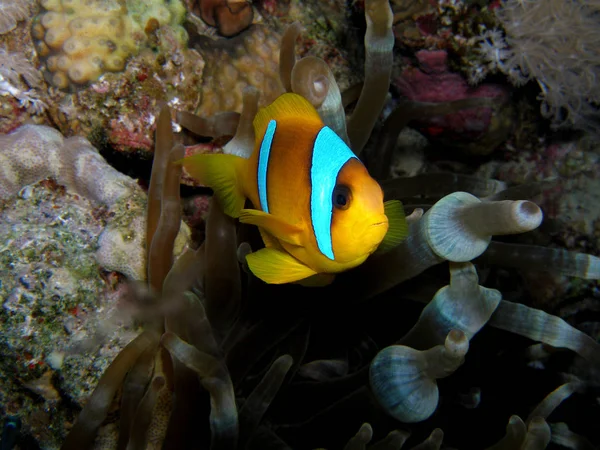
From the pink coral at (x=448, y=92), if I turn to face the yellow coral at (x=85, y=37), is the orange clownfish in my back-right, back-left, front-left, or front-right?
front-left

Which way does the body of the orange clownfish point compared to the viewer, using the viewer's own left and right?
facing the viewer and to the right of the viewer

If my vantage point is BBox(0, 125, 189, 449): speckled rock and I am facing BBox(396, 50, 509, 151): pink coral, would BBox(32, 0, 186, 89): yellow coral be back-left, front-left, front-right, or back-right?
front-left

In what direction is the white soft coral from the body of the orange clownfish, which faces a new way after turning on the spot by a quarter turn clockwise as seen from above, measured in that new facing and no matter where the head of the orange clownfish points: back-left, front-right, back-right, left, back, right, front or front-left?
back

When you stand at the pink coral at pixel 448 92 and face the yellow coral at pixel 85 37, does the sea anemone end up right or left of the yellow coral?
left

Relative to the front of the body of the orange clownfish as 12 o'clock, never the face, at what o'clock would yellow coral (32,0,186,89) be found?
The yellow coral is roughly at 6 o'clock from the orange clownfish.

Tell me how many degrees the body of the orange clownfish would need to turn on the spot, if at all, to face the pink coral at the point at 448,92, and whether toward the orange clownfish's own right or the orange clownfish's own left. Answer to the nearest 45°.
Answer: approximately 90° to the orange clownfish's own left

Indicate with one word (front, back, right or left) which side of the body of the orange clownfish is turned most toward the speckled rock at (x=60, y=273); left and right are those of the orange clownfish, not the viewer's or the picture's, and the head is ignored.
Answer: back
